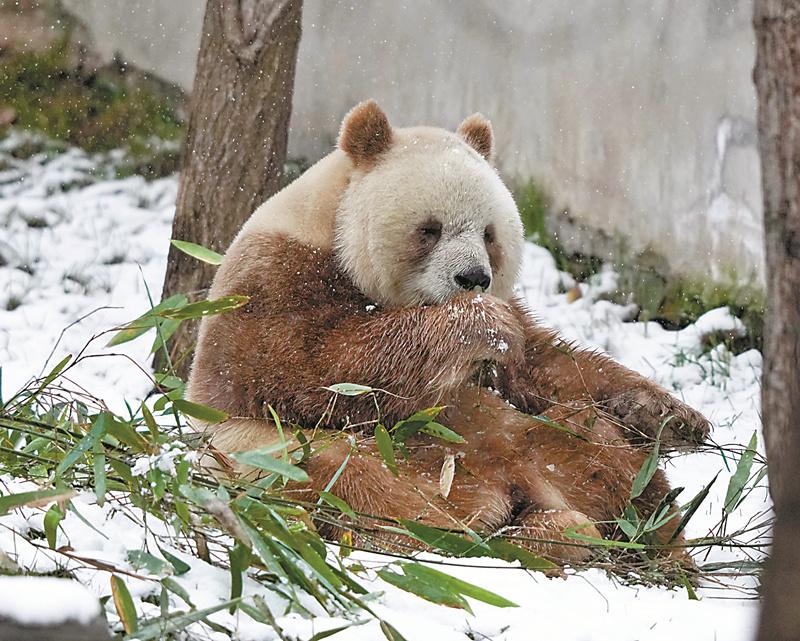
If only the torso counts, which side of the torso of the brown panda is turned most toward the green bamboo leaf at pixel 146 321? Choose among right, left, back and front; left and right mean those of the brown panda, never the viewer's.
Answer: right

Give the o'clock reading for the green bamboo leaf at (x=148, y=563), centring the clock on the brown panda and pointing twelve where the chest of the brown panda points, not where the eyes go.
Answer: The green bamboo leaf is roughly at 2 o'clock from the brown panda.

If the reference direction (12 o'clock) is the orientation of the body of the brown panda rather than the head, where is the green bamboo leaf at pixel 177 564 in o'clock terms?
The green bamboo leaf is roughly at 2 o'clock from the brown panda.

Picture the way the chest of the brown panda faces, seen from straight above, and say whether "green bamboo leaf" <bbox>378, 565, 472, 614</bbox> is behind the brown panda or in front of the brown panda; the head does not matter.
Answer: in front

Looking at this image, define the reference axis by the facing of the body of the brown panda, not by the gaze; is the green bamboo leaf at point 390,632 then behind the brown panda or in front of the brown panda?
in front

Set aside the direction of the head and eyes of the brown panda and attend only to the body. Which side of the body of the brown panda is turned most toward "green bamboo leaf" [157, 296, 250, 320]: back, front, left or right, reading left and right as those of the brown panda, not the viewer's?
right

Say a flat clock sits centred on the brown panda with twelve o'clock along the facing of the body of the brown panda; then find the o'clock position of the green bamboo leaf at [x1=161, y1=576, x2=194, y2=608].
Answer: The green bamboo leaf is roughly at 2 o'clock from the brown panda.

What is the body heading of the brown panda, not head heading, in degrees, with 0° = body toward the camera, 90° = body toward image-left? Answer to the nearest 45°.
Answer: approximately 315°

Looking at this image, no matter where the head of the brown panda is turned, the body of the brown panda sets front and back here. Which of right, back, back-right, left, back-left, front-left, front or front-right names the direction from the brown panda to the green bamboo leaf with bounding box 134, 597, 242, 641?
front-right
